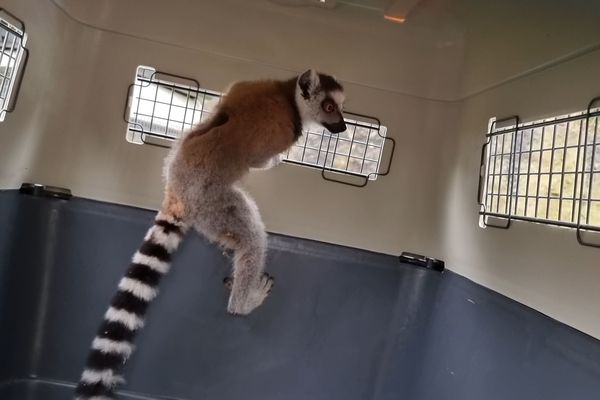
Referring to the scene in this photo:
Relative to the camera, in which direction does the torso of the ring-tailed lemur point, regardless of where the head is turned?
to the viewer's right
